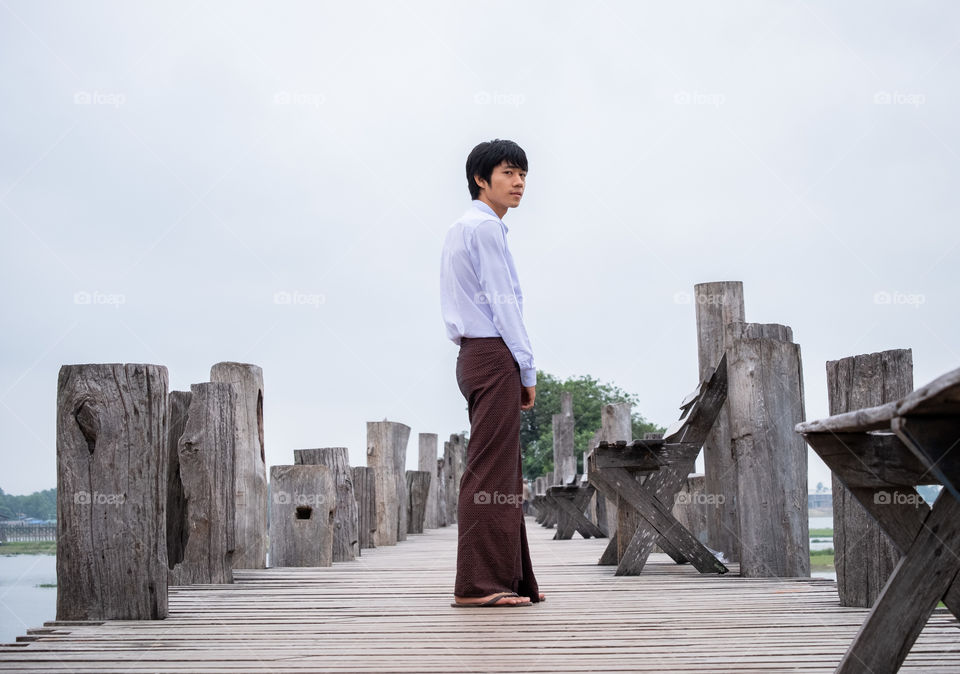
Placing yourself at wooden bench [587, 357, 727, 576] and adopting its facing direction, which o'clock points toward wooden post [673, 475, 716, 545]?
The wooden post is roughly at 3 o'clock from the wooden bench.

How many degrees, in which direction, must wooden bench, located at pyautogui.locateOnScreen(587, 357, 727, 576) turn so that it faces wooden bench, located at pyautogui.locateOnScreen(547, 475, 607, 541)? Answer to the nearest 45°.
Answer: approximately 90° to its right

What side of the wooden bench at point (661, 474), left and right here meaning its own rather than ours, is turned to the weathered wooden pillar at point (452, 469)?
right

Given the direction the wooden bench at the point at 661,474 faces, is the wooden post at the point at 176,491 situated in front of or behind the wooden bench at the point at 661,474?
in front

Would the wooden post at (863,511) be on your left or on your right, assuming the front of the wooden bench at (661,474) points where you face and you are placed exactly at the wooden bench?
on your left

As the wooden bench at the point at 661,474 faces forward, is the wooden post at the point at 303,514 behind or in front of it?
in front

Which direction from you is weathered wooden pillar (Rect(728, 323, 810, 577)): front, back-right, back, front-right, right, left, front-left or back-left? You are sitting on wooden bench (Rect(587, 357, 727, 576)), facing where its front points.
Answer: back-left

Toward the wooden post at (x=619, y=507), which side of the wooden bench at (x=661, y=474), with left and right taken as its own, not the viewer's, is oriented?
right

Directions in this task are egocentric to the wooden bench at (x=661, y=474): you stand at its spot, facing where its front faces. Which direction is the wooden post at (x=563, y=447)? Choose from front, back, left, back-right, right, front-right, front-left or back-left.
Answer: right

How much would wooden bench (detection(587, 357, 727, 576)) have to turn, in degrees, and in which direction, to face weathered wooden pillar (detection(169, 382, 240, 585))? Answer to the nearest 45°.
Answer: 0° — it already faces it

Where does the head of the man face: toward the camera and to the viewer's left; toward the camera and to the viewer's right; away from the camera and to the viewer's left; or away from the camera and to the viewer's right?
toward the camera and to the viewer's right

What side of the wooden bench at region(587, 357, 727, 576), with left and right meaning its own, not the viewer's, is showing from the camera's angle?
left

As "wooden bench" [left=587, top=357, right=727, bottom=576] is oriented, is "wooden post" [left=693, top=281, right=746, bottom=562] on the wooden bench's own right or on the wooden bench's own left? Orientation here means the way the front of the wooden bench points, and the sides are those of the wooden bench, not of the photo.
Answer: on the wooden bench's own right

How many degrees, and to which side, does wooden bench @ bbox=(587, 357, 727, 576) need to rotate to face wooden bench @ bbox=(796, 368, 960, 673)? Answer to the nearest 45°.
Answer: approximately 90° to its left

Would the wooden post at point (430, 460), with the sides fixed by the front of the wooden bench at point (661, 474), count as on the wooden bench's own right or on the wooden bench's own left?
on the wooden bench's own right
